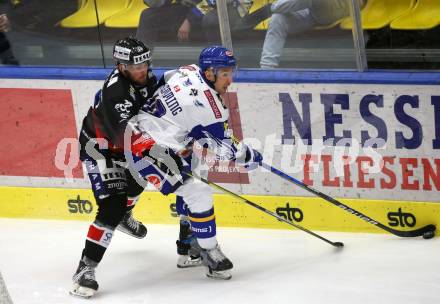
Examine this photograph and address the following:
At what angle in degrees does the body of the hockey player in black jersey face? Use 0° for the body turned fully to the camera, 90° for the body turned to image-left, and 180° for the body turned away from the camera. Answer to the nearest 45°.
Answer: approximately 315°

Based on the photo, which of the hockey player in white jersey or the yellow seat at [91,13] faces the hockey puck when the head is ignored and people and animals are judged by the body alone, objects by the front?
the hockey player in white jersey

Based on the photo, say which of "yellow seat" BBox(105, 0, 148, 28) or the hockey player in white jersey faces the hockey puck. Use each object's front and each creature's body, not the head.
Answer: the hockey player in white jersey

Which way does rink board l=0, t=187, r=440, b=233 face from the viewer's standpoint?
toward the camera

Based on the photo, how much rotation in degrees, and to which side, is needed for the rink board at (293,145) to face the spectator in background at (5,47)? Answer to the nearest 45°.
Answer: approximately 135° to its right

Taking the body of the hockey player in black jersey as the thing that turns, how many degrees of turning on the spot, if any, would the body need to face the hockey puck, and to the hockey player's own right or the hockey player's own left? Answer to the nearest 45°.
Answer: approximately 45° to the hockey player's own left

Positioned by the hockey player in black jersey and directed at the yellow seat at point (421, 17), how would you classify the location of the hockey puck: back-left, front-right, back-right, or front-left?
front-right

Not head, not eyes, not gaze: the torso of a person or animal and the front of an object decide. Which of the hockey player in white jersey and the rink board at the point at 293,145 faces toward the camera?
the rink board

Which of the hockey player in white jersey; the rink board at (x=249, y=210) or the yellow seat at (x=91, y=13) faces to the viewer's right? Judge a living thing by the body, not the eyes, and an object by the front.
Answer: the hockey player in white jersey

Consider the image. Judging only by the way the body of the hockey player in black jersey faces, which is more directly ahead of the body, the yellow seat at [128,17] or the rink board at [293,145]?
the rink board

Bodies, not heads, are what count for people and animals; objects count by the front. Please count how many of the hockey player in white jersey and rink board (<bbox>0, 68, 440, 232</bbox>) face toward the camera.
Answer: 1

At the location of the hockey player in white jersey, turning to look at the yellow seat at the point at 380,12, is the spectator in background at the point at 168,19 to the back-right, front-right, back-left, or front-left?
front-left

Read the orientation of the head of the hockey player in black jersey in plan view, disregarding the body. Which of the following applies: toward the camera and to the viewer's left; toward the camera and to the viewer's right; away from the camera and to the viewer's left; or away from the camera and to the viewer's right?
toward the camera and to the viewer's right

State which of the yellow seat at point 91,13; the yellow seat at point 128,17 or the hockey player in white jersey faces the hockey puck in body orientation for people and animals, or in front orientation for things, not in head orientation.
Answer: the hockey player in white jersey

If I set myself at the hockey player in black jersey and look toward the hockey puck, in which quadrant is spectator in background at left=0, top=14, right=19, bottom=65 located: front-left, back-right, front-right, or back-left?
back-left

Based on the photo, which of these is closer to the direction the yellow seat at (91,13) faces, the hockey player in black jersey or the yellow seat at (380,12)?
the hockey player in black jersey

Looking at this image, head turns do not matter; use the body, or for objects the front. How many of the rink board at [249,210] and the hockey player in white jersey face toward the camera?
1

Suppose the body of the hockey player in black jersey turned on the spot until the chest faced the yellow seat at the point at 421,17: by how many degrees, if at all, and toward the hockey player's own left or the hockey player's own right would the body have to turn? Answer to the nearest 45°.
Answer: approximately 45° to the hockey player's own left

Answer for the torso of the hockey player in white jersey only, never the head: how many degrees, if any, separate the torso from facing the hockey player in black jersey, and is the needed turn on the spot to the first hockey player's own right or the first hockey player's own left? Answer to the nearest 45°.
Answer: approximately 180°

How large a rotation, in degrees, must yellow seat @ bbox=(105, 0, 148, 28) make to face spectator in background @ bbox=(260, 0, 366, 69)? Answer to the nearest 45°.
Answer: approximately 90° to its left

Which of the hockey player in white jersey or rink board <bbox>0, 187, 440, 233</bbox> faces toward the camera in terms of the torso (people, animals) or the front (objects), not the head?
the rink board
